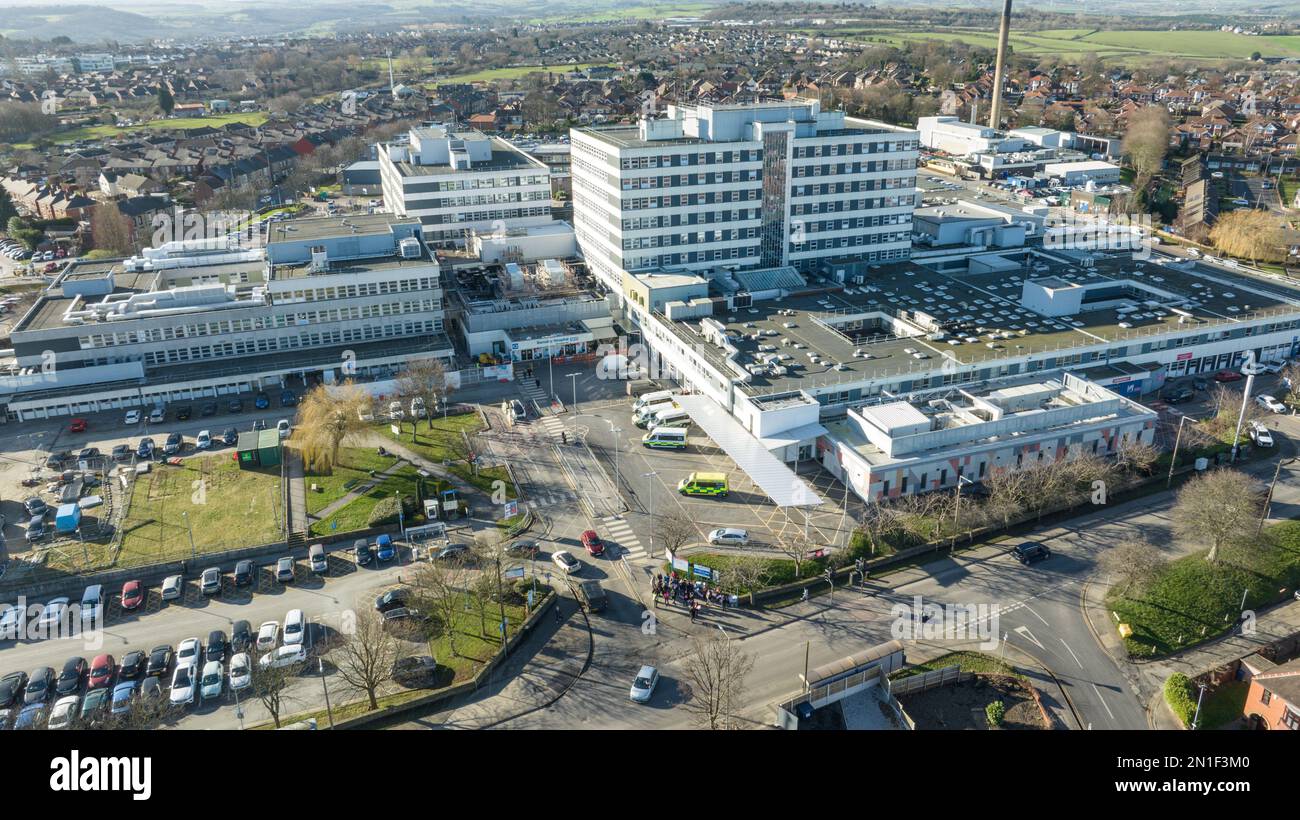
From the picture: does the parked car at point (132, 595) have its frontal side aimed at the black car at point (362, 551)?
no

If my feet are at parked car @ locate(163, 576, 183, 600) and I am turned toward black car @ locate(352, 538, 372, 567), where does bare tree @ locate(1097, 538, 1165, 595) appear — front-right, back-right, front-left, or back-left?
front-right

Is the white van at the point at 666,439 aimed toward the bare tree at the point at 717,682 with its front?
no

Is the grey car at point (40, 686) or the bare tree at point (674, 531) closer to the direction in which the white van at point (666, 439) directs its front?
the grey car

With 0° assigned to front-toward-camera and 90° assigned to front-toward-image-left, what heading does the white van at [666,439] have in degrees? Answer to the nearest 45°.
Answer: approximately 90°

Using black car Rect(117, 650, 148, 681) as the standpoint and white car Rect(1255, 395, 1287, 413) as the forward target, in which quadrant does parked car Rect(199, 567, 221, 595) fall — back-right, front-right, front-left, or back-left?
front-left

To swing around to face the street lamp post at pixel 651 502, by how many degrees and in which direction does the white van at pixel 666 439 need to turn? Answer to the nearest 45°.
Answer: approximately 90° to its left

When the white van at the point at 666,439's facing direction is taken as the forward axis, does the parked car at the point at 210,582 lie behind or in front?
in front

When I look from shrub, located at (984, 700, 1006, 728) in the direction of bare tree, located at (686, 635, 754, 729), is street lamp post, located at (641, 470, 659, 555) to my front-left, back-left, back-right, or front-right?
front-right

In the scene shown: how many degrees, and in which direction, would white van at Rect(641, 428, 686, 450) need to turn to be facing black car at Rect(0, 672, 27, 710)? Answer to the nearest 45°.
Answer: approximately 45° to its left
